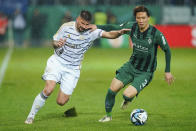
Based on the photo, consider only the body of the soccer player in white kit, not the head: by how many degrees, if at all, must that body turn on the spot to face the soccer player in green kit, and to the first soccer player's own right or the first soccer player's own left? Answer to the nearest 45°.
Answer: approximately 90° to the first soccer player's own left

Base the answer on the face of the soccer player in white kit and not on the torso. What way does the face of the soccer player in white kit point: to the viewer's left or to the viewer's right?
to the viewer's right

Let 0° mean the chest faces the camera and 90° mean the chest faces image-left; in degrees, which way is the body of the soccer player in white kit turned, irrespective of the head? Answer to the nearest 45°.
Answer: approximately 0°
